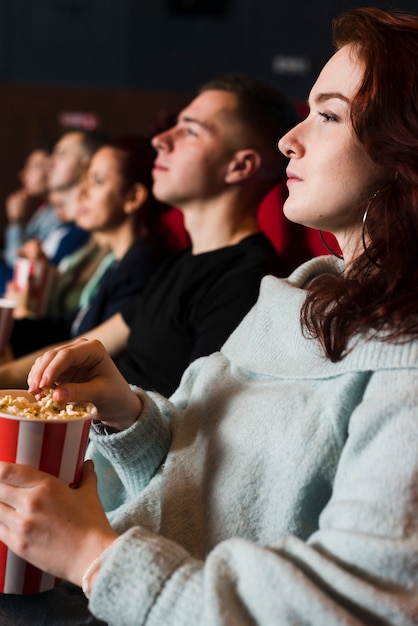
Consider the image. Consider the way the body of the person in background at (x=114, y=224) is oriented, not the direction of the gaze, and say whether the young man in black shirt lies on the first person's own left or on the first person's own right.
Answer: on the first person's own left

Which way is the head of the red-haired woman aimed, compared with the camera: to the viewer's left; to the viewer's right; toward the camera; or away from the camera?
to the viewer's left

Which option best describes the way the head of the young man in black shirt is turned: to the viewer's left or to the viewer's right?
to the viewer's left

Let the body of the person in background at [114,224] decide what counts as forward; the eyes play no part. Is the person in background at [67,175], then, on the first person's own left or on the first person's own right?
on the first person's own right

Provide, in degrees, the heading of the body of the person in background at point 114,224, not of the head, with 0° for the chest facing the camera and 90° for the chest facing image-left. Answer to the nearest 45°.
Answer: approximately 90°

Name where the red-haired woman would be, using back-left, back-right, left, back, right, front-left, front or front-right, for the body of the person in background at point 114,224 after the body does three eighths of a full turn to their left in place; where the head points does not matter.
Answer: front-right

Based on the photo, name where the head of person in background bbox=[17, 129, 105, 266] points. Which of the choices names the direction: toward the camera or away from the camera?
toward the camera
